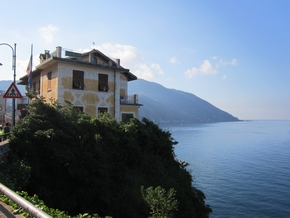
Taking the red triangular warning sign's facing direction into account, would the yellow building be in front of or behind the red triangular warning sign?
behind

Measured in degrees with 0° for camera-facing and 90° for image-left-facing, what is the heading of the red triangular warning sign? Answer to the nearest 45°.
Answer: approximately 0°
